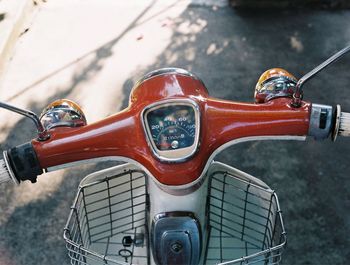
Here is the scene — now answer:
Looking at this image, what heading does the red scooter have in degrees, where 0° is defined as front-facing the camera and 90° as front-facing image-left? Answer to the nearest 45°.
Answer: approximately 180°
